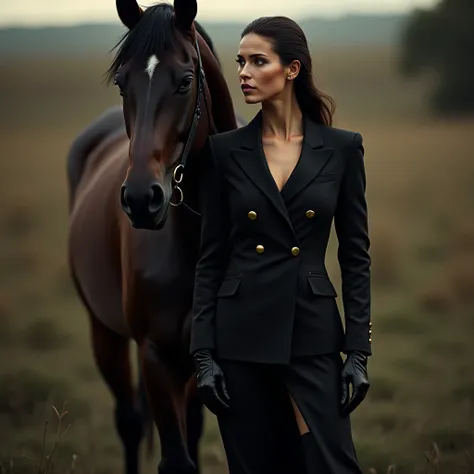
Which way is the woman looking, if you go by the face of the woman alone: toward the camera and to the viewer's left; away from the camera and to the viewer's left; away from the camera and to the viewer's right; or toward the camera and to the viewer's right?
toward the camera and to the viewer's left

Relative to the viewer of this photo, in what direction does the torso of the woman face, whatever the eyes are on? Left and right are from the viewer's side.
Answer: facing the viewer

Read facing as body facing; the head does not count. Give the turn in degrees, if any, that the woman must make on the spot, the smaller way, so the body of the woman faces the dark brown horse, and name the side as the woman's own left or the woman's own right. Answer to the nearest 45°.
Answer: approximately 135° to the woman's own right
